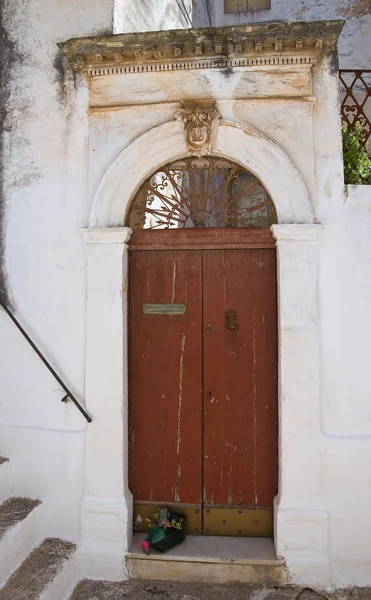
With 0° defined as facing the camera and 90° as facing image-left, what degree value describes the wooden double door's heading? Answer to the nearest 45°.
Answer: approximately 0°

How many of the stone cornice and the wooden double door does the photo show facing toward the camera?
2

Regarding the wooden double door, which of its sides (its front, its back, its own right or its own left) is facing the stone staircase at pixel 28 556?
right

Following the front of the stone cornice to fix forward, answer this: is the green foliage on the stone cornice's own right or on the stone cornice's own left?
on the stone cornice's own left
